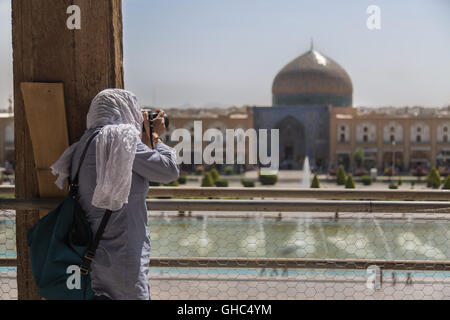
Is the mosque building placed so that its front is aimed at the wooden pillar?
yes

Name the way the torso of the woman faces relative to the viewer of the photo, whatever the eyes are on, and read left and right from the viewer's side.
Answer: facing away from the viewer and to the right of the viewer

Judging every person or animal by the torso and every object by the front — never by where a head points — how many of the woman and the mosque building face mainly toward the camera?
1

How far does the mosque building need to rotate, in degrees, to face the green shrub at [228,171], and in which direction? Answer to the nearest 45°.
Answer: approximately 45° to its right

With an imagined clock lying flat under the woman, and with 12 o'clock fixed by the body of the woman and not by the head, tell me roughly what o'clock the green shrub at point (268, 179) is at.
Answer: The green shrub is roughly at 11 o'clock from the woman.

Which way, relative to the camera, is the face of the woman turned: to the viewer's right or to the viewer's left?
to the viewer's right

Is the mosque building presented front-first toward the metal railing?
yes

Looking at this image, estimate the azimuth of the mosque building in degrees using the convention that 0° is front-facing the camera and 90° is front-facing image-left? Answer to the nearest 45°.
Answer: approximately 0°
